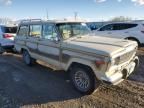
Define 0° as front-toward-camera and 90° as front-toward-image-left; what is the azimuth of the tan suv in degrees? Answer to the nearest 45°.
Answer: approximately 315°

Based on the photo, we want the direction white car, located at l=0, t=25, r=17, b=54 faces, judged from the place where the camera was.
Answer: facing away from the viewer and to the left of the viewer

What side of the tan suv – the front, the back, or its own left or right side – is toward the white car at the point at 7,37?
back

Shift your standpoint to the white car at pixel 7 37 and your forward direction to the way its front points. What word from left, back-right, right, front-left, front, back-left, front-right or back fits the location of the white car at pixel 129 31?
back-right

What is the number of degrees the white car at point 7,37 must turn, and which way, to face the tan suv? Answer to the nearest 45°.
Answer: approximately 135° to its left

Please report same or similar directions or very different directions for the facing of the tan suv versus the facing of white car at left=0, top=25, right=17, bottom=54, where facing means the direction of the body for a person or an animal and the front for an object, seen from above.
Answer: very different directions
